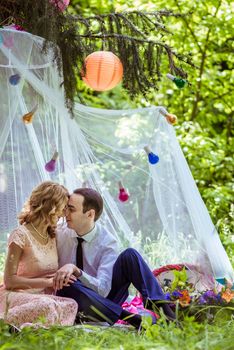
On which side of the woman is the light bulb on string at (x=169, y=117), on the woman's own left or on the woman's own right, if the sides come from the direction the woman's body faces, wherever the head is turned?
on the woman's own left

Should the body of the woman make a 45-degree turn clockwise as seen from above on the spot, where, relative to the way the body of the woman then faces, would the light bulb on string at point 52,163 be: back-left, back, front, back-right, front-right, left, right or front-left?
back

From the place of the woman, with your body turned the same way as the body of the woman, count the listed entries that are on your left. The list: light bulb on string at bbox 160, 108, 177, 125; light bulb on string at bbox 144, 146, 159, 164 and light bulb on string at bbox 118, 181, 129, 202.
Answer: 3

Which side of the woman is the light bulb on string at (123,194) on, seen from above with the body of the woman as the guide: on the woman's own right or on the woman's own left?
on the woman's own left

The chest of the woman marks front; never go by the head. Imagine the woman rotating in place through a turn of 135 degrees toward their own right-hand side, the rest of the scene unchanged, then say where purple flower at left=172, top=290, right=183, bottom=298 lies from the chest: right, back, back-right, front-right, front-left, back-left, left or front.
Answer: back

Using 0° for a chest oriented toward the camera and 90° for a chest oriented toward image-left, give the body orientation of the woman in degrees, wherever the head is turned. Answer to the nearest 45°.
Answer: approximately 315°

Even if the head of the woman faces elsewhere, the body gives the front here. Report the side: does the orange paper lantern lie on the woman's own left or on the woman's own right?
on the woman's own left
